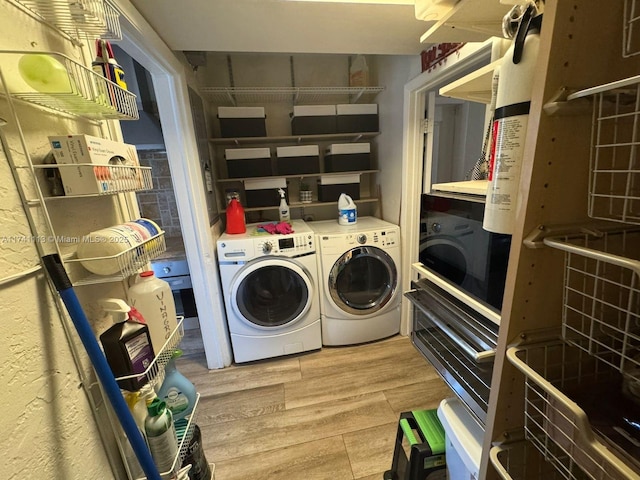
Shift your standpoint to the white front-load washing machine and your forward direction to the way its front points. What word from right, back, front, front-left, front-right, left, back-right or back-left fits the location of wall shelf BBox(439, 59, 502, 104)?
front-left

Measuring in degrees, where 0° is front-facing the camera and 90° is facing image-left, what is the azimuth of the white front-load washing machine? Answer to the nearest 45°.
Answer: approximately 0°

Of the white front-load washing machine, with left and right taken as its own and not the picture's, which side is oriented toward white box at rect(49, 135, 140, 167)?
front

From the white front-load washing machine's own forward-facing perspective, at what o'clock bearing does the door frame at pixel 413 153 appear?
The door frame is roughly at 9 o'clock from the white front-load washing machine.

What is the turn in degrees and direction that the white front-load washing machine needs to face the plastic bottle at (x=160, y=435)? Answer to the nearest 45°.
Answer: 0° — it already faces it

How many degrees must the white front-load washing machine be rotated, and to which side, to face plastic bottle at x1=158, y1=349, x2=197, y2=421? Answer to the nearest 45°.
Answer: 0° — it already faces it

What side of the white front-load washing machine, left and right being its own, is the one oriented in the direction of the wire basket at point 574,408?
front

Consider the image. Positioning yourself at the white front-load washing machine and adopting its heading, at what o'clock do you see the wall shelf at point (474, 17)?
The wall shelf is roughly at 11 o'clock from the white front-load washing machine.

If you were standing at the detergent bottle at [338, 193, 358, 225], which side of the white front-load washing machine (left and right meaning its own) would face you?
left
